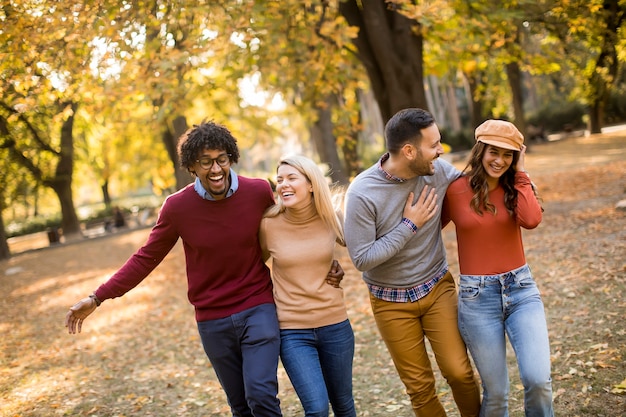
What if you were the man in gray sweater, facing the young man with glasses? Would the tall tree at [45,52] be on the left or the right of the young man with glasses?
right

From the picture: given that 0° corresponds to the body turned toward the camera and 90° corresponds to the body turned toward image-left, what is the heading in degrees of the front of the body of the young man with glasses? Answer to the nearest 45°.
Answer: approximately 0°

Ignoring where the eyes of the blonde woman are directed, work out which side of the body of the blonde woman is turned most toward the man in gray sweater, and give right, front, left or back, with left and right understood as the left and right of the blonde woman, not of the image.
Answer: left

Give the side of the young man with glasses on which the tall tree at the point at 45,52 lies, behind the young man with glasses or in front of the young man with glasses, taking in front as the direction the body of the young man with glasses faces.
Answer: behind

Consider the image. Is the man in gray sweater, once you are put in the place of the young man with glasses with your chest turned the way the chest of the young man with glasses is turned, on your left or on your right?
on your left

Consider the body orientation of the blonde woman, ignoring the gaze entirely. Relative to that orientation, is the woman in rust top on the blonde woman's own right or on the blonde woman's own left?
on the blonde woman's own left

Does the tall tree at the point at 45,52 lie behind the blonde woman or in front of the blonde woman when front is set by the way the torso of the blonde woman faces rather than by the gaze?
behind

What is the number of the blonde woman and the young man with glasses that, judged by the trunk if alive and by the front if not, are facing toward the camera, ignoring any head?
2
